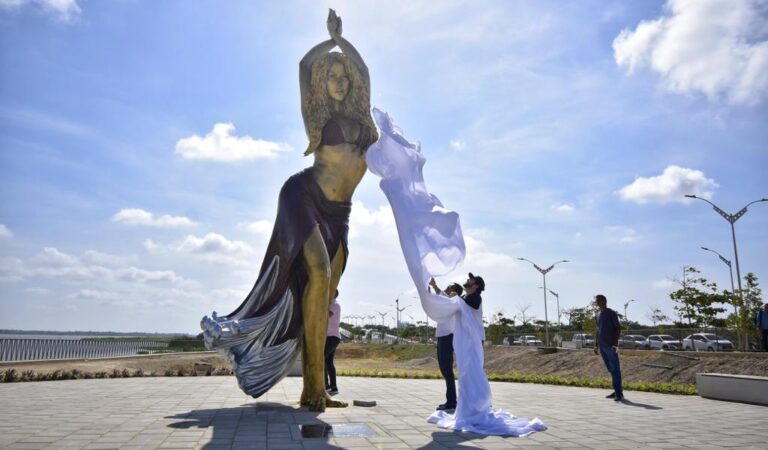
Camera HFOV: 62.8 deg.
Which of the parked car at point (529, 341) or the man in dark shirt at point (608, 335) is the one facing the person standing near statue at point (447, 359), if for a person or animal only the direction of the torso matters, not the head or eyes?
the man in dark shirt

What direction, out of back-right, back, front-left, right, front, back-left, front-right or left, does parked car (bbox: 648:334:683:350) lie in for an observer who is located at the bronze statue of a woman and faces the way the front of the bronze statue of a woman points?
left

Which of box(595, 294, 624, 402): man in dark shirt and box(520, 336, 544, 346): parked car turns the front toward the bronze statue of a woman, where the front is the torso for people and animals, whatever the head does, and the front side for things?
the man in dark shirt

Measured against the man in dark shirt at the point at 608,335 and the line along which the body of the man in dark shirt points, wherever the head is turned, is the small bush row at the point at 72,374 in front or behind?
in front

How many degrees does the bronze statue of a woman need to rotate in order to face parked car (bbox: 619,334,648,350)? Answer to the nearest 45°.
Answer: approximately 90° to its left

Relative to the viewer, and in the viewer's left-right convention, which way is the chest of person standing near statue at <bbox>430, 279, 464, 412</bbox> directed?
facing to the left of the viewer

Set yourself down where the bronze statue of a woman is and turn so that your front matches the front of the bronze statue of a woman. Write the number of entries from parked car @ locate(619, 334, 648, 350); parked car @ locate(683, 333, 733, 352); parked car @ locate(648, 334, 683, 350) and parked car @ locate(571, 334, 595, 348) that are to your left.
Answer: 4

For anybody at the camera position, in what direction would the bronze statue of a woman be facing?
facing the viewer and to the right of the viewer

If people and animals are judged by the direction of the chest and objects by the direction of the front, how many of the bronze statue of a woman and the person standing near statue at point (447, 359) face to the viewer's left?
1

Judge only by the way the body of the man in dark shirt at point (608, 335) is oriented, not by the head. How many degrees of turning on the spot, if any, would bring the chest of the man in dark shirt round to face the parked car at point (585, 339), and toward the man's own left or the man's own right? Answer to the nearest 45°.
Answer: approximately 135° to the man's own right
